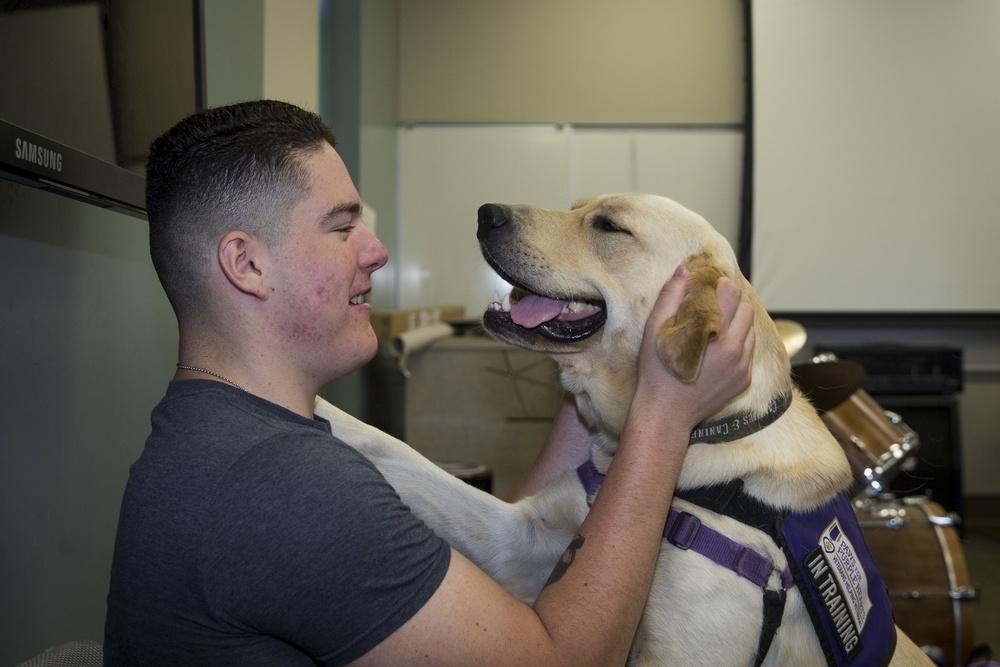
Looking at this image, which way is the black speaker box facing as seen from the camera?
toward the camera

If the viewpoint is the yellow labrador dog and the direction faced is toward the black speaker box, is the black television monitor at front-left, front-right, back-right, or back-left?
back-left

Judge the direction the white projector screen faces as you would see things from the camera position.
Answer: facing the viewer

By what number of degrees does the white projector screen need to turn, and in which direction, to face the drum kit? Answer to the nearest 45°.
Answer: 0° — it already faces it

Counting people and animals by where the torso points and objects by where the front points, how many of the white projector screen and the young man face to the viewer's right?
1

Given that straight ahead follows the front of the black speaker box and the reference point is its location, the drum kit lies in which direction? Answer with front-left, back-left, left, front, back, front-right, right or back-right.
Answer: front

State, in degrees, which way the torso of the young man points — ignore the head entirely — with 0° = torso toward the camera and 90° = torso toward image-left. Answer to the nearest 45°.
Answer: approximately 270°

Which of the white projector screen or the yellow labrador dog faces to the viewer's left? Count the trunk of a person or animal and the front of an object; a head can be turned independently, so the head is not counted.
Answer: the yellow labrador dog

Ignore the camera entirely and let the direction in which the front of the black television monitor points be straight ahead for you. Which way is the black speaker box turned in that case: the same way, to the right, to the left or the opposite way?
to the right

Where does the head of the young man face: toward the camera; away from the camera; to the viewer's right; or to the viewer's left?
to the viewer's right

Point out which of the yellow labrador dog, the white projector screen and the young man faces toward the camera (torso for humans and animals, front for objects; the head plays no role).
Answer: the white projector screen
